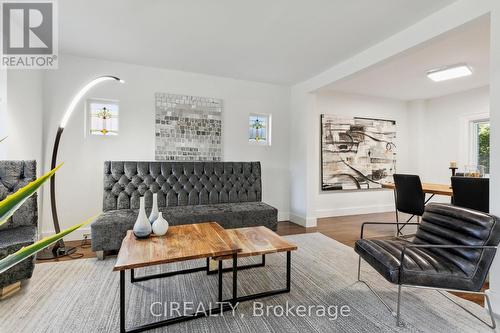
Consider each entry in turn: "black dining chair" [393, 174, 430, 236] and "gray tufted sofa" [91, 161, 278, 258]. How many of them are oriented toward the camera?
1

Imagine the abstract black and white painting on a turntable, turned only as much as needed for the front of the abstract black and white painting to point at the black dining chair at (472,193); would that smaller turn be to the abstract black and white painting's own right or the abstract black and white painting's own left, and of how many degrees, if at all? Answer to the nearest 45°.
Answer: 0° — it already faces it

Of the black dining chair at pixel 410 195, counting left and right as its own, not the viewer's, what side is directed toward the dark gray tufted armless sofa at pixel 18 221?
back

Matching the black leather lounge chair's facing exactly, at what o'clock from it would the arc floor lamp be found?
The arc floor lamp is roughly at 1 o'clock from the black leather lounge chair.

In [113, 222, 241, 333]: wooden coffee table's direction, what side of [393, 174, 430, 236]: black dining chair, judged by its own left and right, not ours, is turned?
back

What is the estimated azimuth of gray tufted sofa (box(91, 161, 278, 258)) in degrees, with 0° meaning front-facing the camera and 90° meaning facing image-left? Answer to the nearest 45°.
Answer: approximately 0°

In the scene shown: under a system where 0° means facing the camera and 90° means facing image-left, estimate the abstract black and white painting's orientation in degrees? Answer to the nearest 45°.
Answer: approximately 315°

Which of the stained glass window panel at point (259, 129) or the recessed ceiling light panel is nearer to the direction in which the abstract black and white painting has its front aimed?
the recessed ceiling light panel

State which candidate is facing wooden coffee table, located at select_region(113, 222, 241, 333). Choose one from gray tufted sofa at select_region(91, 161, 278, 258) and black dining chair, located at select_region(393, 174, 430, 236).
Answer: the gray tufted sofa

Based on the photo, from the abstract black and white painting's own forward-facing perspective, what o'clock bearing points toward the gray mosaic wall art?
The gray mosaic wall art is roughly at 3 o'clock from the abstract black and white painting.

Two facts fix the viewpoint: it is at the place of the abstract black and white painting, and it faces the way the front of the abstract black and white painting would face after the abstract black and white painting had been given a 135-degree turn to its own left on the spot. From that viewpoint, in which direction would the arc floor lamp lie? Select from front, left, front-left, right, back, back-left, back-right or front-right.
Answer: back-left

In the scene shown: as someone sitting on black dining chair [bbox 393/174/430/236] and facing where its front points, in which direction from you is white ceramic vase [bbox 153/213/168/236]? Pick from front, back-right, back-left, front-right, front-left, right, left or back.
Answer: back

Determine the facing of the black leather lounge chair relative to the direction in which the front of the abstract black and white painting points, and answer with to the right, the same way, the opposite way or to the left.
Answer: to the right
